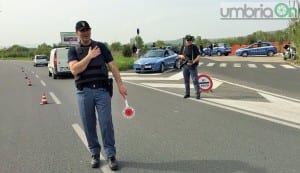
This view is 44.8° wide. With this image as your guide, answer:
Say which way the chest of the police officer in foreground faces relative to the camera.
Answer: toward the camera

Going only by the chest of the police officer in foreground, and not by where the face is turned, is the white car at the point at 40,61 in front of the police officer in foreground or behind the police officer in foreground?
behind

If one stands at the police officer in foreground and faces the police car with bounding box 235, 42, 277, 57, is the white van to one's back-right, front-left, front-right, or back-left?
front-left
